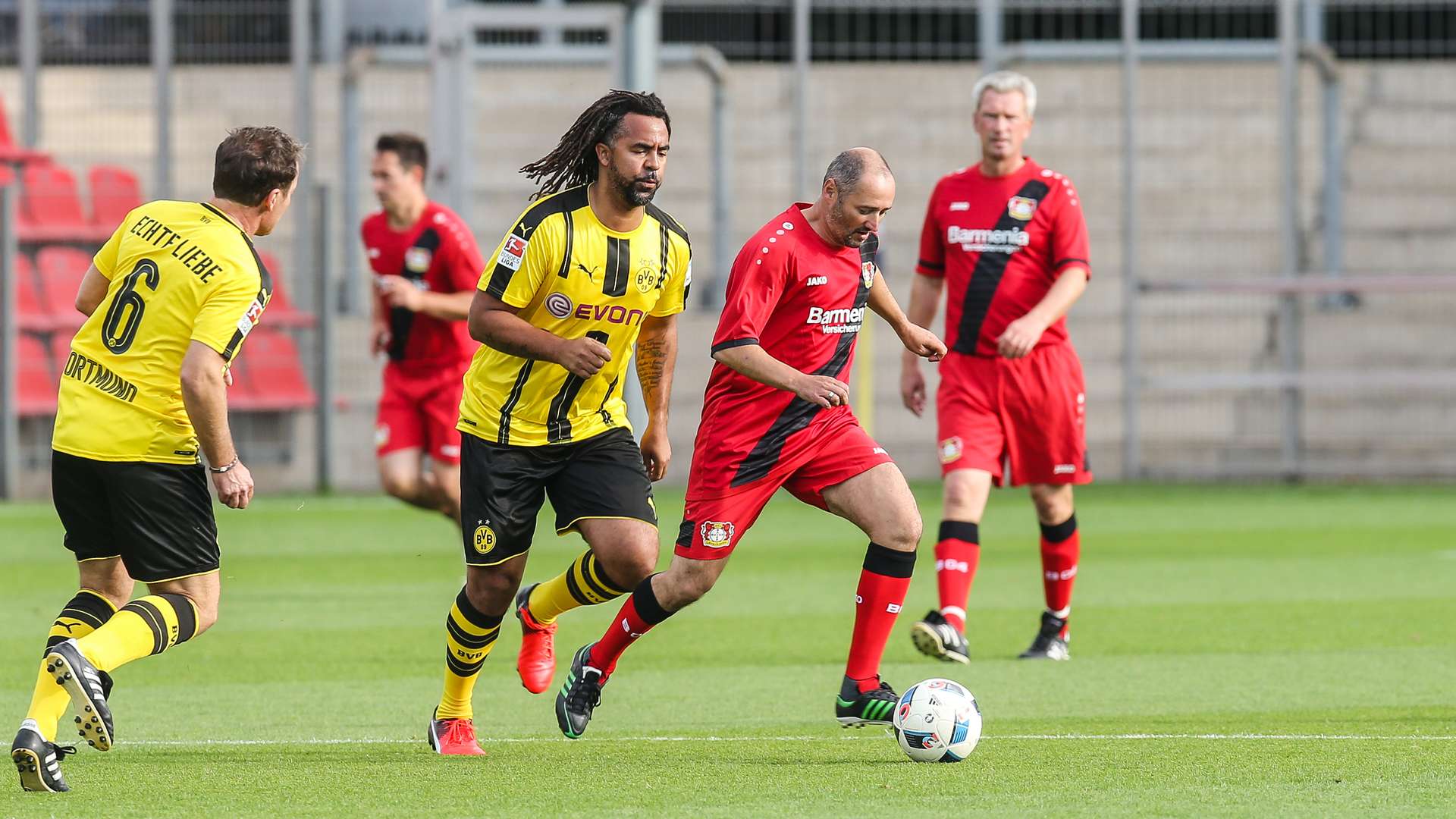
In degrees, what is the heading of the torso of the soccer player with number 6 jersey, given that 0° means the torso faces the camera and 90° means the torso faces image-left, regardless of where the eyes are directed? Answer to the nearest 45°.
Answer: approximately 225°

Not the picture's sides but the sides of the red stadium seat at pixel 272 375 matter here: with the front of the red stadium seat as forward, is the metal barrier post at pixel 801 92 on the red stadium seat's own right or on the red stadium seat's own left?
on the red stadium seat's own left

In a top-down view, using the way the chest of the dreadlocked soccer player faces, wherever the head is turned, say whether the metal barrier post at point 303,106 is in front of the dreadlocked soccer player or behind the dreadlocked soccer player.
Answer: behind

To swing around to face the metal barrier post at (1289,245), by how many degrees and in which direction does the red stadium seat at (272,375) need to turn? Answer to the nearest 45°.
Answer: approximately 90° to its left

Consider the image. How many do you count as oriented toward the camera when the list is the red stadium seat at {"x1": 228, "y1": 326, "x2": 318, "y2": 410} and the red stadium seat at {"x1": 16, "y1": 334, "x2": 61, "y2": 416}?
2

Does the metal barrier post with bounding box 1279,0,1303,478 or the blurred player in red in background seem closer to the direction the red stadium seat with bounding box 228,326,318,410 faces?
the blurred player in red in background

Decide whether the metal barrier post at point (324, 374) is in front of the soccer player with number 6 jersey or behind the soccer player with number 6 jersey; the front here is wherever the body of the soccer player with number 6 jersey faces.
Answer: in front

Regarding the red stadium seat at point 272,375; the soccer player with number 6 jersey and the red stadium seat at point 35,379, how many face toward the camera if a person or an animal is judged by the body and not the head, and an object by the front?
2

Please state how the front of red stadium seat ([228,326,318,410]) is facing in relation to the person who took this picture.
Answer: facing the viewer

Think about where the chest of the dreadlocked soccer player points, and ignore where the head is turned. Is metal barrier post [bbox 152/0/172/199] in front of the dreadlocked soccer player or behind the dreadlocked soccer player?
behind

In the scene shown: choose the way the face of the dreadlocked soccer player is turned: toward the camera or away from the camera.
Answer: toward the camera

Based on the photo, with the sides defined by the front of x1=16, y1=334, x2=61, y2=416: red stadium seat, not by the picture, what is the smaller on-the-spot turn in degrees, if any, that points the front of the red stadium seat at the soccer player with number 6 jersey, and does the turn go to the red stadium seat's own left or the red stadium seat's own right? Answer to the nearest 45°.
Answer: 0° — it already faces them

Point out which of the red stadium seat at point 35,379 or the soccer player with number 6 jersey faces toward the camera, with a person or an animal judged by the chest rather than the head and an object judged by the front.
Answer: the red stadium seat
